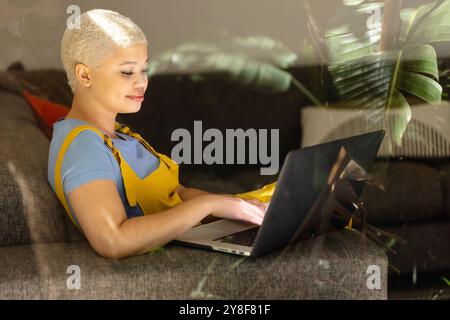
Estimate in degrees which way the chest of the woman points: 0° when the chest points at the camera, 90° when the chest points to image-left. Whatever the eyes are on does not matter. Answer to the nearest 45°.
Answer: approximately 315°

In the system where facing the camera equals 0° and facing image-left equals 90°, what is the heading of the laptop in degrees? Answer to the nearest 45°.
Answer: approximately 135°
